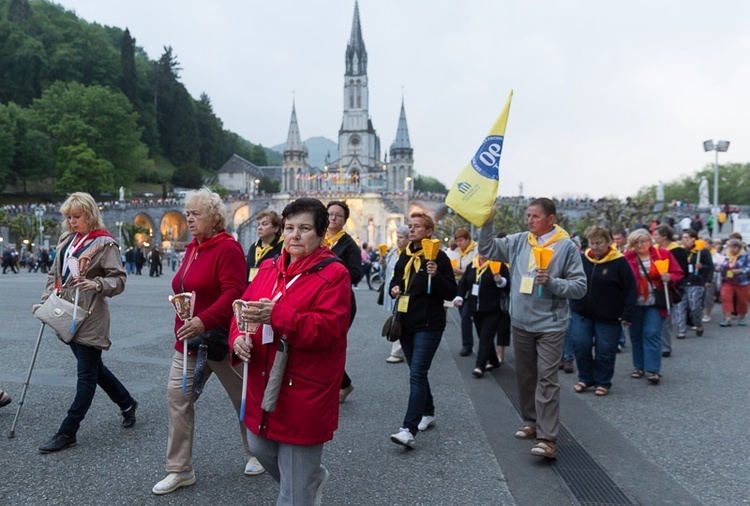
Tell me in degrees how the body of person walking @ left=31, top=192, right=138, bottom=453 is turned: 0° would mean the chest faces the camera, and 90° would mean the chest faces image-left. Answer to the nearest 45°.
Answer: approximately 45°

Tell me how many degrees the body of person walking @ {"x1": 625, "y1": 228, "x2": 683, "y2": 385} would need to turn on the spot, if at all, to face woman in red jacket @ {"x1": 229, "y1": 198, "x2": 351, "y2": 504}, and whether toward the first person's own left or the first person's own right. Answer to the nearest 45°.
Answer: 0° — they already face them

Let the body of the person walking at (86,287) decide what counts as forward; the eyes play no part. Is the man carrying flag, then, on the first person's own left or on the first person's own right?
on the first person's own left

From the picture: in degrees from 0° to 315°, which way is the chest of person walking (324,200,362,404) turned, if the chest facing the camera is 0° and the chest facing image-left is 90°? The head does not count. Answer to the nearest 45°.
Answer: approximately 45°

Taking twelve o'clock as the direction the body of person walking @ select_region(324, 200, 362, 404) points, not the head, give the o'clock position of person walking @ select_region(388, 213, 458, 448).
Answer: person walking @ select_region(388, 213, 458, 448) is roughly at 9 o'clock from person walking @ select_region(324, 200, 362, 404).

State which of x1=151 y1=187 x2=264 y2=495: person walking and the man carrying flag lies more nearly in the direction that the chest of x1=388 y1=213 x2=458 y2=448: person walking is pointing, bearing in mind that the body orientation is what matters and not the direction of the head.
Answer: the person walking

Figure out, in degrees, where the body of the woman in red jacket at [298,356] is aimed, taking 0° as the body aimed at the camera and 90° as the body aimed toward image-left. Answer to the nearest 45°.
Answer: approximately 45°
